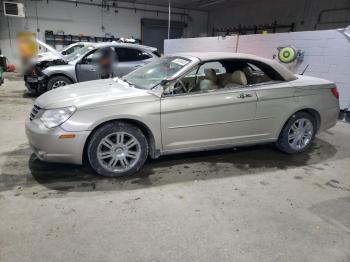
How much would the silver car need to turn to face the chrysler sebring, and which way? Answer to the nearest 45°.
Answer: approximately 45° to its left

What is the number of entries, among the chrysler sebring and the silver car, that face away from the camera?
0

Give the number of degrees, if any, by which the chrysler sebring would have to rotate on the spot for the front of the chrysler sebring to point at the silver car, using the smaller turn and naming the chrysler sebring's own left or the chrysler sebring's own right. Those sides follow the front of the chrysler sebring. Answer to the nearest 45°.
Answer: approximately 90° to the chrysler sebring's own right

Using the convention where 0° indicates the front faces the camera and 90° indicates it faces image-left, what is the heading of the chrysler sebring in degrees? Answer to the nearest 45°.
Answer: approximately 45°

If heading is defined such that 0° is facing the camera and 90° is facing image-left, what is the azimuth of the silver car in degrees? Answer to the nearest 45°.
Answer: approximately 45°
